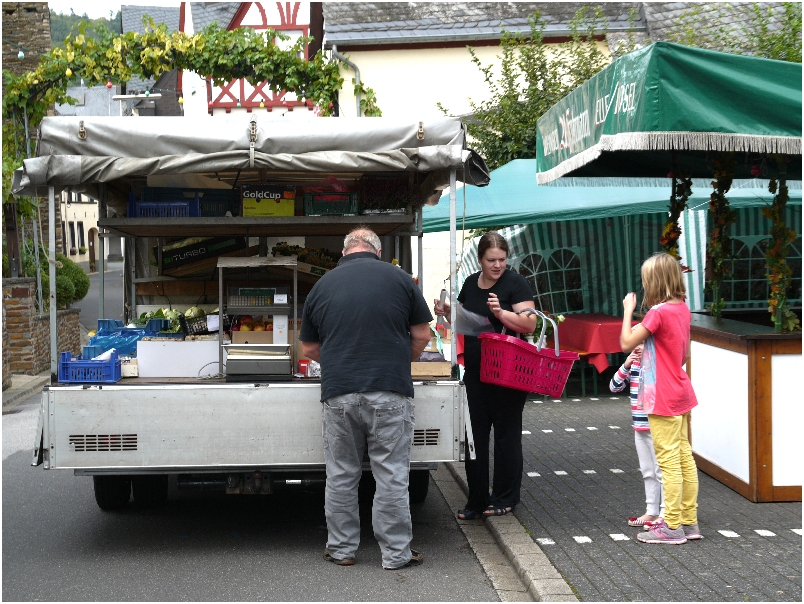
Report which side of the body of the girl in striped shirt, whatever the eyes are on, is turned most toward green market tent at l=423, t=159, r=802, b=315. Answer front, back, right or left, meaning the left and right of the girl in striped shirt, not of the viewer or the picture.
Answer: right

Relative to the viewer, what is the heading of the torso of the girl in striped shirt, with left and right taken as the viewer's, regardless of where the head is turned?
facing to the left of the viewer

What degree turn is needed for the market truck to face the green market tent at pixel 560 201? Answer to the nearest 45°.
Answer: approximately 45° to its right

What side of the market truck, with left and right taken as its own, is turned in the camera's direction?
back

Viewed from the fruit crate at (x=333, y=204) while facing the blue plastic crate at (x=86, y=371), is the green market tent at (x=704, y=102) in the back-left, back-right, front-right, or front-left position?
back-left

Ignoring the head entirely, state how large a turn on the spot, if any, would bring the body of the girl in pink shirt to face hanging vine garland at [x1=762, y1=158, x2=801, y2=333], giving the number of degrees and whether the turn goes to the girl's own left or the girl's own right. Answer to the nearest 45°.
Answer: approximately 135° to the girl's own right

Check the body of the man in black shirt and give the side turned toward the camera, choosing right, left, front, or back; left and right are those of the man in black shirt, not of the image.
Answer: back

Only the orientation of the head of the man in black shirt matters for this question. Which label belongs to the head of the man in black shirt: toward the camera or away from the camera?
away from the camera

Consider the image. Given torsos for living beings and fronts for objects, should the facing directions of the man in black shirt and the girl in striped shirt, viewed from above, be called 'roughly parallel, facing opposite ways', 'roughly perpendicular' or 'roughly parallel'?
roughly perpendicular

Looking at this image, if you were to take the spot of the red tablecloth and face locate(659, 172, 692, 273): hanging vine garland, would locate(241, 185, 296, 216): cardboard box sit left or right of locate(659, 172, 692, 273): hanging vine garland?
right

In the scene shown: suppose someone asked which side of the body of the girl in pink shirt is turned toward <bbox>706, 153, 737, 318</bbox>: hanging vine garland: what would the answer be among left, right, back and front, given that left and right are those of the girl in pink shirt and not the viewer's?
right
